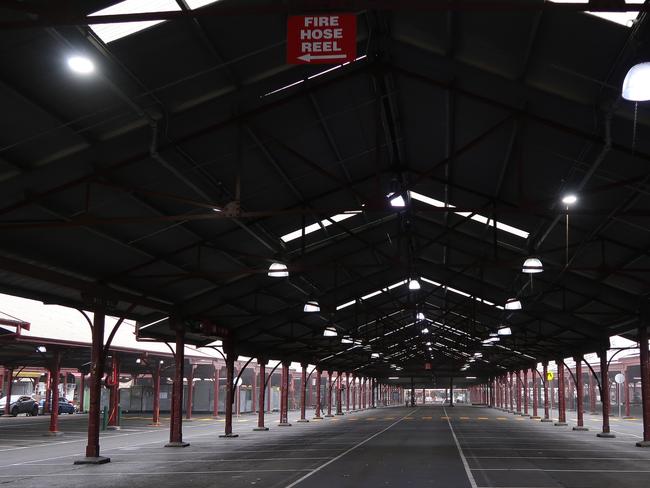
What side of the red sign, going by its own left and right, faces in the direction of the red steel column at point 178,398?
back

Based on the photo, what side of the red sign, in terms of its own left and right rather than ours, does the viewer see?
front

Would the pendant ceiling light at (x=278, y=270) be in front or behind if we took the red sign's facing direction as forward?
behind

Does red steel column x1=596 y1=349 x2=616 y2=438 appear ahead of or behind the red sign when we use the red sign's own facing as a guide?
behind

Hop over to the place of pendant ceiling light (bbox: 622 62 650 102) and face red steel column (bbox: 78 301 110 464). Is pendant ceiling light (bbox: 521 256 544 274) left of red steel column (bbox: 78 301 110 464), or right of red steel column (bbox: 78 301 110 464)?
right

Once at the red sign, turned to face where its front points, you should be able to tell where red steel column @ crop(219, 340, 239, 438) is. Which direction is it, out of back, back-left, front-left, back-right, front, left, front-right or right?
back

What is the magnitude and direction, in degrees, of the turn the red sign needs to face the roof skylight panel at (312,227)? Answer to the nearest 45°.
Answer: approximately 180°

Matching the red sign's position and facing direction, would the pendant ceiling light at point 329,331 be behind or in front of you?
behind

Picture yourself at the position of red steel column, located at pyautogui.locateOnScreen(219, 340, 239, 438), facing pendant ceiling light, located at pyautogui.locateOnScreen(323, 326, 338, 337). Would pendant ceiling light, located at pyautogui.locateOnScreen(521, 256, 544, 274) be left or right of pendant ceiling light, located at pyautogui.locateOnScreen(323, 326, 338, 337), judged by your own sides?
right
